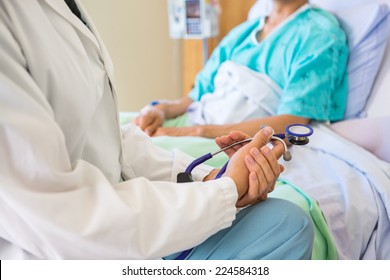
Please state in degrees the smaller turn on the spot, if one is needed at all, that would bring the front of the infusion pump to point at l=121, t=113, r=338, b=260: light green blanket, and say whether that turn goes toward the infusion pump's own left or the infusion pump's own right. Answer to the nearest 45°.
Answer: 0° — it already faces it

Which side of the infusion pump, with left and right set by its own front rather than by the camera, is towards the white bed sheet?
front

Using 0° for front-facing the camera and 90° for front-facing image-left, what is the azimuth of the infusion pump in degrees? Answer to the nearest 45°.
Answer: approximately 0°

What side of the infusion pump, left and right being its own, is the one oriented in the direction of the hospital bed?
front

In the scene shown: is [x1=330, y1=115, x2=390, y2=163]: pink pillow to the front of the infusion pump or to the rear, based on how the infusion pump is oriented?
to the front

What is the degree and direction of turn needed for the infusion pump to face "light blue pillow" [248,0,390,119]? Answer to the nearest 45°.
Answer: approximately 45° to its left
